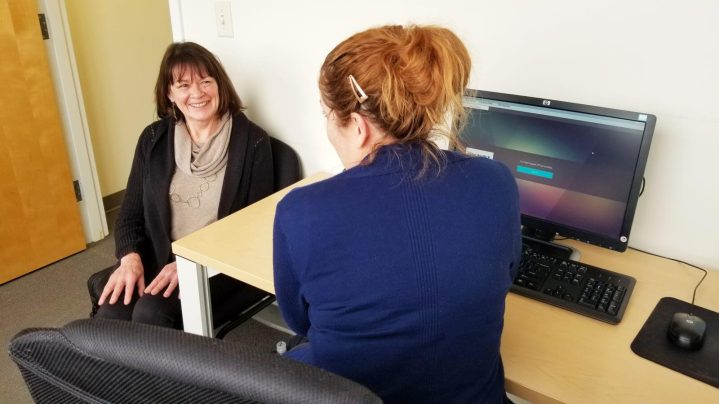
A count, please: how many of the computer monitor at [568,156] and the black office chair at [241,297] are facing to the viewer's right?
0

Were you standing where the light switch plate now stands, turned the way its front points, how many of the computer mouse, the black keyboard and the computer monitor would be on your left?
3

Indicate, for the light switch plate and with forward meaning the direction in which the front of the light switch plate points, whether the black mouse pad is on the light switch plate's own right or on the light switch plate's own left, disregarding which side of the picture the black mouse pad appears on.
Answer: on the light switch plate's own left

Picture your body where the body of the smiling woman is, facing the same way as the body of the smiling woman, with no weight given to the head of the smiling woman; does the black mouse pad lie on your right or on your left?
on your left

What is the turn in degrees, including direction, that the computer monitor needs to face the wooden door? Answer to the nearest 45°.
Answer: approximately 45° to its right
